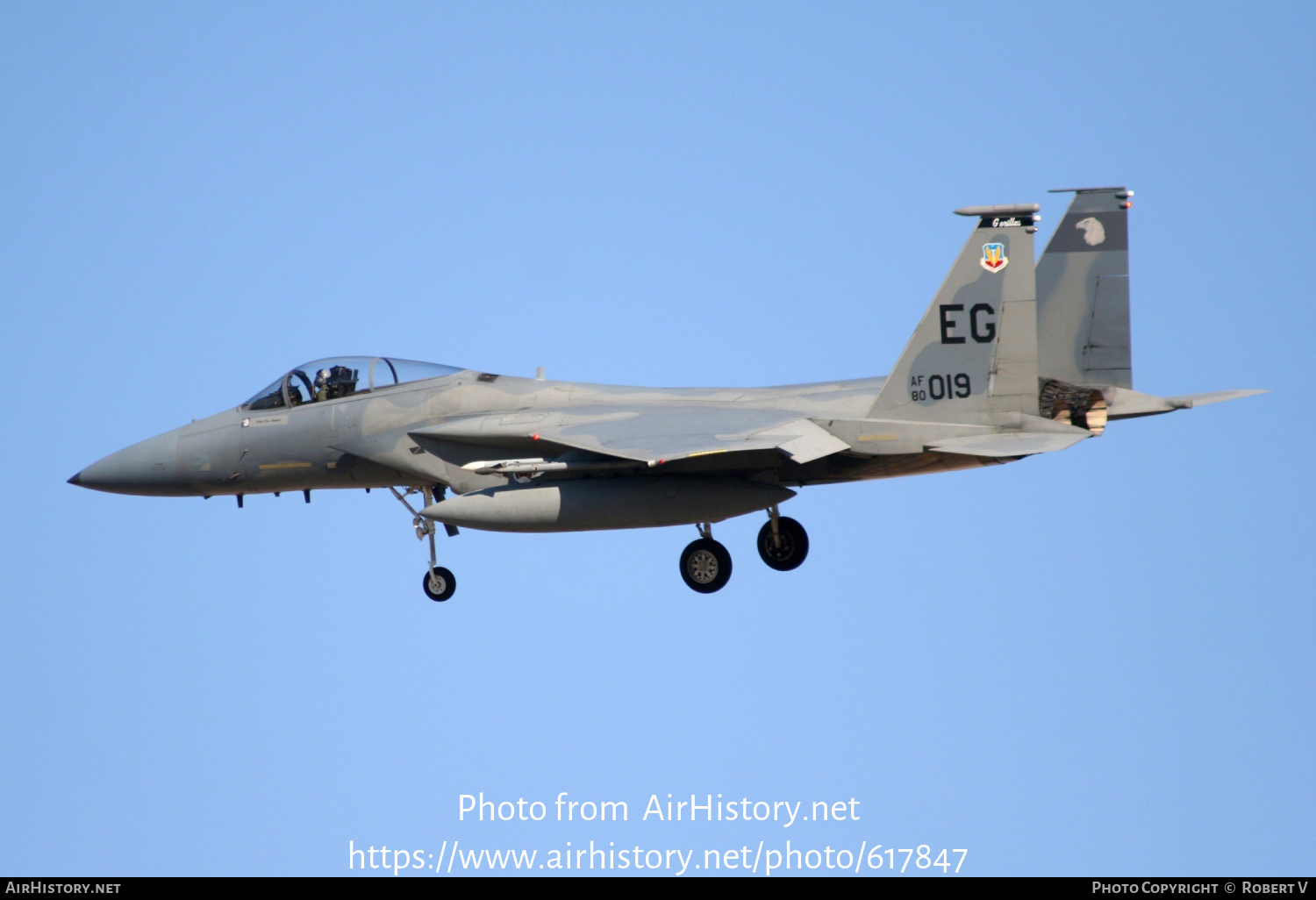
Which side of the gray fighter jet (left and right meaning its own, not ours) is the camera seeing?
left
